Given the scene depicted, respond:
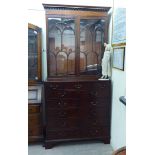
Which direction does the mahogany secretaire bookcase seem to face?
toward the camera

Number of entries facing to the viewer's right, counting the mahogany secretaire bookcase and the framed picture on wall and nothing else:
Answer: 0

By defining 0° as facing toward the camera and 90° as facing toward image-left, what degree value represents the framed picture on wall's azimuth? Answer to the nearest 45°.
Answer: approximately 45°
